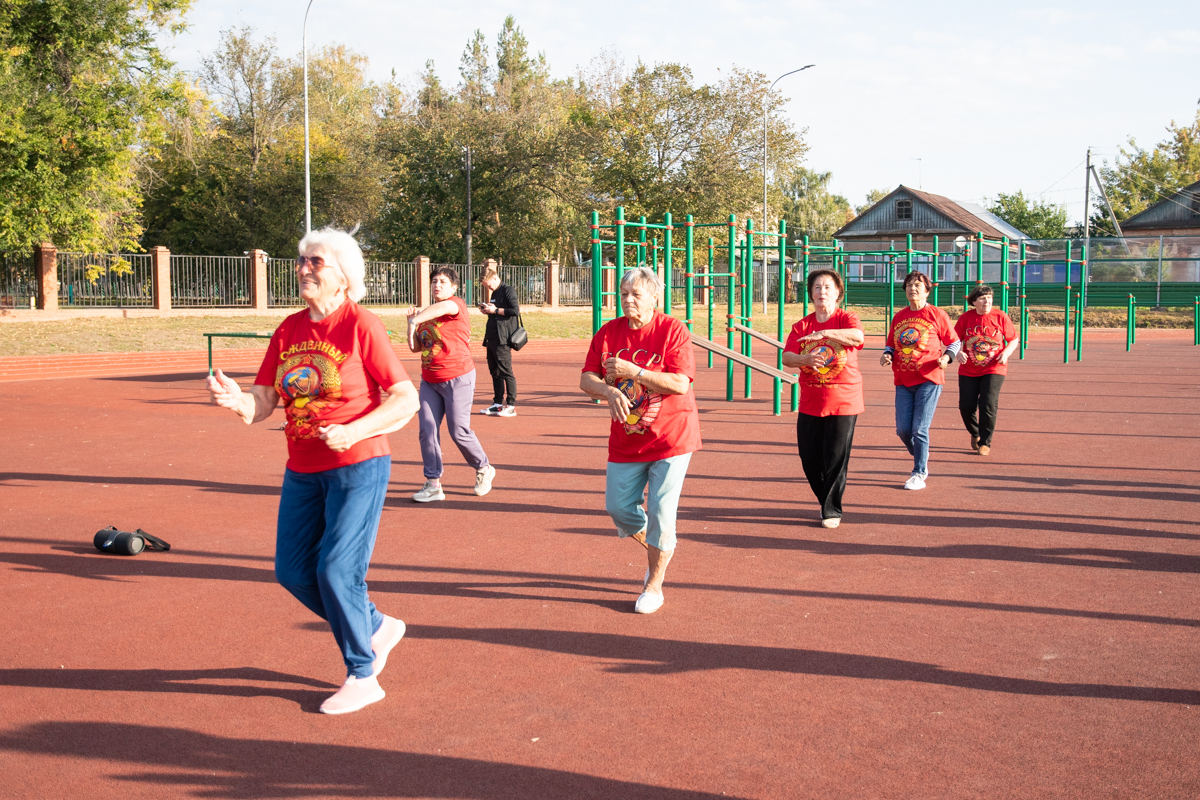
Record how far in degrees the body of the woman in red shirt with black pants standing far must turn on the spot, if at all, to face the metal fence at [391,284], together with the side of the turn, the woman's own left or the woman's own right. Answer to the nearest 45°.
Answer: approximately 135° to the woman's own right

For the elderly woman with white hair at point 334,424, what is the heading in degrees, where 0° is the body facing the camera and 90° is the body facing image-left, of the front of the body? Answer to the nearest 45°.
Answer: approximately 45°

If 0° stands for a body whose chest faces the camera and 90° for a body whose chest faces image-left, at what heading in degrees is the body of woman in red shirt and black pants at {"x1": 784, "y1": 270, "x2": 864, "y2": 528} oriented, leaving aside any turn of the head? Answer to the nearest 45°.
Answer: approximately 0°

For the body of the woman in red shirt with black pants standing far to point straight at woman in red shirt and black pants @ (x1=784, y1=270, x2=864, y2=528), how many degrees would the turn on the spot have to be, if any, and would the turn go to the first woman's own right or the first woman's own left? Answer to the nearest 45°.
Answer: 0° — they already face them

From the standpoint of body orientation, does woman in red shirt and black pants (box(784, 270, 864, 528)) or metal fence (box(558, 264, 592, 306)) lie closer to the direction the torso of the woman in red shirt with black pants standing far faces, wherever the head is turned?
the woman in red shirt and black pants

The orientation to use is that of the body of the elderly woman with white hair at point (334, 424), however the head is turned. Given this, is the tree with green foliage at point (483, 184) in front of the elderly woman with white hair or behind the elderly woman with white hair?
behind

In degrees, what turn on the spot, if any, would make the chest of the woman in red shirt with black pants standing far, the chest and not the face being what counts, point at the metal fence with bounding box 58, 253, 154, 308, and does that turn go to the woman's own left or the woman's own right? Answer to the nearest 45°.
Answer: approximately 135° to the woman's own right

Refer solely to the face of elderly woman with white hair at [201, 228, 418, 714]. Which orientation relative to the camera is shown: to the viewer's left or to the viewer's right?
to the viewer's left

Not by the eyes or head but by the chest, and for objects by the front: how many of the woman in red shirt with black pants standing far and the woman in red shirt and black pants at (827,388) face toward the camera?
2

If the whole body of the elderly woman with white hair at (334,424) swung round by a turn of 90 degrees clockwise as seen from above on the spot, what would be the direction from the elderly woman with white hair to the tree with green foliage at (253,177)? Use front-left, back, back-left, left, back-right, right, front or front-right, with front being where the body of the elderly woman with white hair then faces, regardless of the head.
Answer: front-right
